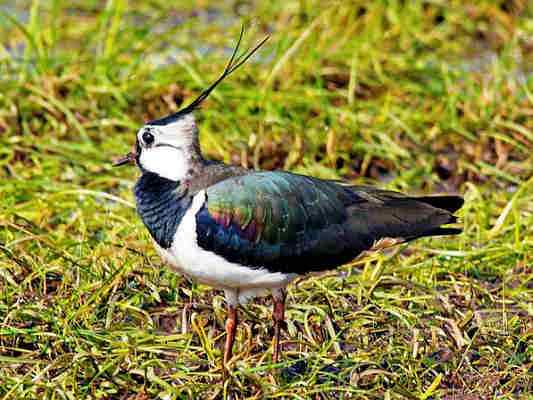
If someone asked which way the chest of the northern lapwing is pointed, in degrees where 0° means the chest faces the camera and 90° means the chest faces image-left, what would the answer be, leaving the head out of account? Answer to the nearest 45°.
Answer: approximately 90°
